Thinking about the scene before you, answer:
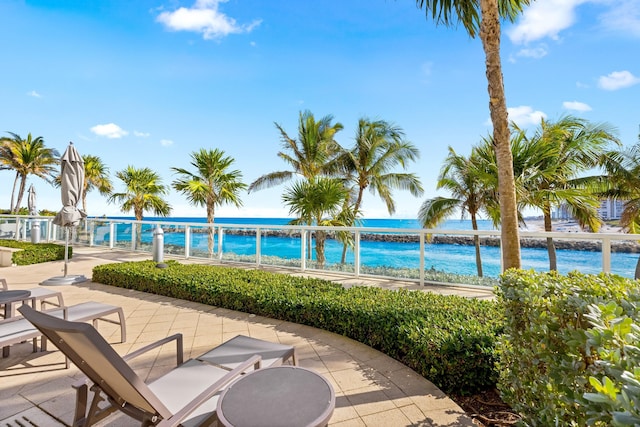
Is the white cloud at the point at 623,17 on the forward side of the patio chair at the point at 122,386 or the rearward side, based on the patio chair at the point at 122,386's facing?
on the forward side

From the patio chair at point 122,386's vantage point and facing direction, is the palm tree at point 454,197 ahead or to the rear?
ahead

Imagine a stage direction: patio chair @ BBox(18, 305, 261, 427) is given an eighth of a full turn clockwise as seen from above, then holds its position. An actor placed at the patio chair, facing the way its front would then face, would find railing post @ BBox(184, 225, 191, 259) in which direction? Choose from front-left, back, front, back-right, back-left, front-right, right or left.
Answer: left

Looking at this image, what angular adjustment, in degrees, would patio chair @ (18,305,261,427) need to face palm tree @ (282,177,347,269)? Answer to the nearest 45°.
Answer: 0° — it already faces it

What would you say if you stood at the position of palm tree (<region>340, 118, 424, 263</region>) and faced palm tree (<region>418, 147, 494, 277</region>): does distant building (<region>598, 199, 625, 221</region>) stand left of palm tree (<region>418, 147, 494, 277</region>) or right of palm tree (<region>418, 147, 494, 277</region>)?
left

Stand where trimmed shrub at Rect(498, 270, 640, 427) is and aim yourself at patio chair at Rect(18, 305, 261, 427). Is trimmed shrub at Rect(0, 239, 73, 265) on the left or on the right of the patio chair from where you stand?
right

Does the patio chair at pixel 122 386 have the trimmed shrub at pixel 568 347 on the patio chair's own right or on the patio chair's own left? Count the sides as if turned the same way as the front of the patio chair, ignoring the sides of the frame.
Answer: on the patio chair's own right

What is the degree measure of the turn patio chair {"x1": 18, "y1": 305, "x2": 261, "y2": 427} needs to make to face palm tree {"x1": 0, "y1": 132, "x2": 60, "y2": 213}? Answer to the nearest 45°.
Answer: approximately 45° to its left

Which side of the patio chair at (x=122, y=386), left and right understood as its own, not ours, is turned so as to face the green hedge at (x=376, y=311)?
front

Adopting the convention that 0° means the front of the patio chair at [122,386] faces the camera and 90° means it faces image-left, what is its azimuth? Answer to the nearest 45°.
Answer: approximately 225°
